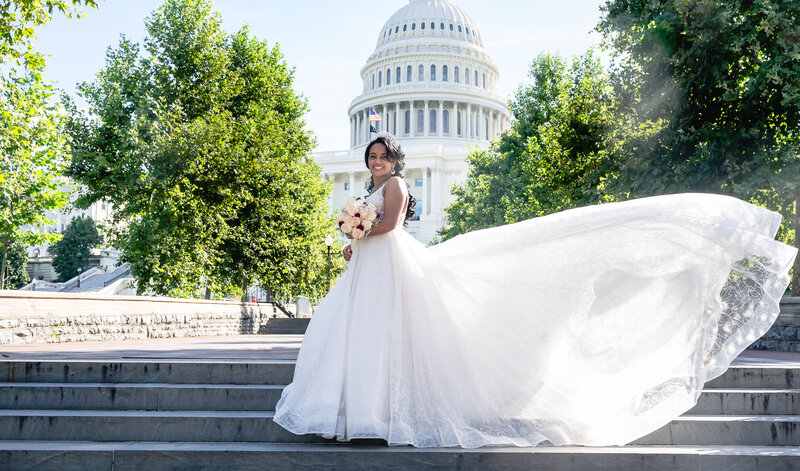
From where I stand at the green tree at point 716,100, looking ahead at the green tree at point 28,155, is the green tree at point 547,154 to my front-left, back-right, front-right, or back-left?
front-right

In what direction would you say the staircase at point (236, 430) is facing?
toward the camera

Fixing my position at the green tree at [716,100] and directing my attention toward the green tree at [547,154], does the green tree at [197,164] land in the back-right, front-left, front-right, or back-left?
front-left

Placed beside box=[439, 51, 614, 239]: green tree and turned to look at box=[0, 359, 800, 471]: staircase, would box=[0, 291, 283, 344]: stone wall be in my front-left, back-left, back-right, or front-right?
front-right

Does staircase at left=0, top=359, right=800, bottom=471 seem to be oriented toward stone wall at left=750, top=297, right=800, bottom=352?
no

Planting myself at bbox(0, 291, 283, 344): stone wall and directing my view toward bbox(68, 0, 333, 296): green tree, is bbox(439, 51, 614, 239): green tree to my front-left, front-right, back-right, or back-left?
front-right

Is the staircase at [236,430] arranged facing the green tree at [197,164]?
no

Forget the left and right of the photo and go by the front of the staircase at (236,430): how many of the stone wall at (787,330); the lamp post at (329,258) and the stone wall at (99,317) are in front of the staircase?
0

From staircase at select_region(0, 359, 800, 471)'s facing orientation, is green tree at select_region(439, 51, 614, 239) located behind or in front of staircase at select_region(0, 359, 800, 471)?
behind

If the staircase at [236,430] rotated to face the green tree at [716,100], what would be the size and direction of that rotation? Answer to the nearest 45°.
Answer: approximately 135° to its left

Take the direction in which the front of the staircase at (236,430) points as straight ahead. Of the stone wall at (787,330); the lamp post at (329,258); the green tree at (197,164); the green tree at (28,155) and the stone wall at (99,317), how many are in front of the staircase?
0

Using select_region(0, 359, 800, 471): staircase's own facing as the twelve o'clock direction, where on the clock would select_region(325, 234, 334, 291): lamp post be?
The lamp post is roughly at 6 o'clock from the staircase.

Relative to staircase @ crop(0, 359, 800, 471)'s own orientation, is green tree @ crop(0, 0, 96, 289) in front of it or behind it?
behind

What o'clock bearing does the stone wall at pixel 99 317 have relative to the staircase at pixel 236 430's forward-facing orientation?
The stone wall is roughly at 5 o'clock from the staircase.

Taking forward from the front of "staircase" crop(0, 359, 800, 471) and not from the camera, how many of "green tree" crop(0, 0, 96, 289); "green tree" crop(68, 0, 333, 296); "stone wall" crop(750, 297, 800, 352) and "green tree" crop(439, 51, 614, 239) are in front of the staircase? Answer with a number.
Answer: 0
